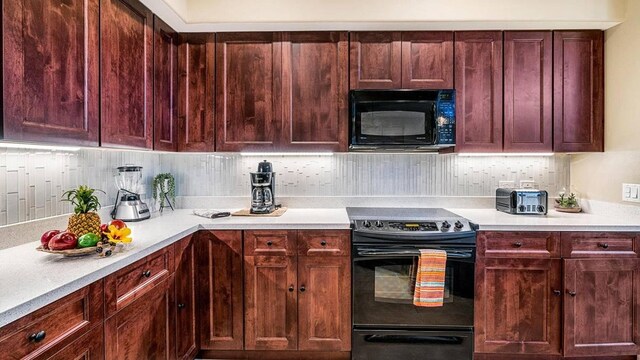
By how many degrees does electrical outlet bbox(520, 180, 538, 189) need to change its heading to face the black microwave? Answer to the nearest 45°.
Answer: approximately 45° to its right

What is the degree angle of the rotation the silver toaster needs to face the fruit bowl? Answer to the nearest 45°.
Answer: approximately 90° to its right

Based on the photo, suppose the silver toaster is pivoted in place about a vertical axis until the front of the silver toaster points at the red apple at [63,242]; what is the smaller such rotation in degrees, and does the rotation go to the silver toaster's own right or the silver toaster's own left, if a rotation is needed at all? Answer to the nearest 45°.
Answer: approximately 90° to the silver toaster's own right

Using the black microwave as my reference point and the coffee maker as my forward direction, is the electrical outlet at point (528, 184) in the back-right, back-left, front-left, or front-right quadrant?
back-right

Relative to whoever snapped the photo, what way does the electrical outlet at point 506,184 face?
facing the viewer

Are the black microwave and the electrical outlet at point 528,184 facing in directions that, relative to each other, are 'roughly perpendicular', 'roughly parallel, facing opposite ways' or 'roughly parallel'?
roughly parallel

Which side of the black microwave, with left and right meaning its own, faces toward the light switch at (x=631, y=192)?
left

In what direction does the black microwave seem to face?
toward the camera

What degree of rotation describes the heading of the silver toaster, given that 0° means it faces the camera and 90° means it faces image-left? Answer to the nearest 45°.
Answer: approximately 315°

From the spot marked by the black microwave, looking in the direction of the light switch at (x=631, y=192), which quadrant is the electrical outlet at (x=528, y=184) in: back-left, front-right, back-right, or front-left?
front-left
